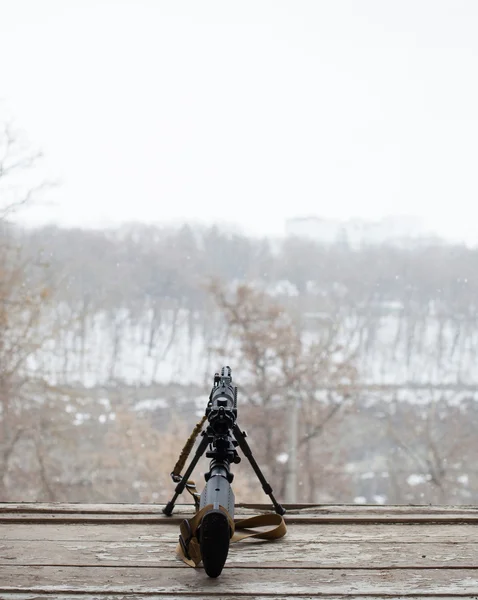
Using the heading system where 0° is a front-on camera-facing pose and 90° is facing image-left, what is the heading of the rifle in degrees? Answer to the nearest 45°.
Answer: approximately 180°

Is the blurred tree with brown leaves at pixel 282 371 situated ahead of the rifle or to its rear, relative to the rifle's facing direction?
ahead
